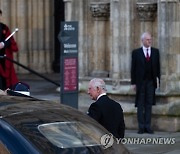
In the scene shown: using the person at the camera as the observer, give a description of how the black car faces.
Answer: facing away from the viewer and to the left of the viewer

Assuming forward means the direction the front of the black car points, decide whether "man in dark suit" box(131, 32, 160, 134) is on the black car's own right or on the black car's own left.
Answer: on the black car's own right

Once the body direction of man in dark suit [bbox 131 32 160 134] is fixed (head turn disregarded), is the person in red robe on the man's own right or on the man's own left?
on the man's own right

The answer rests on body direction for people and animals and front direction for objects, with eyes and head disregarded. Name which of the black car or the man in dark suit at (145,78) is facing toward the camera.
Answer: the man in dark suit

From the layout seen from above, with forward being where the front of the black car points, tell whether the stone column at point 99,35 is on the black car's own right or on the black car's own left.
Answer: on the black car's own right

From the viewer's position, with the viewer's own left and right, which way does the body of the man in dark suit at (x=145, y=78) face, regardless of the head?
facing the viewer

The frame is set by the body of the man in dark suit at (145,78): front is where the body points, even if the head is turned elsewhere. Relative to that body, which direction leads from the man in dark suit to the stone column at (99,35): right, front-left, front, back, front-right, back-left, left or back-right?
back-right

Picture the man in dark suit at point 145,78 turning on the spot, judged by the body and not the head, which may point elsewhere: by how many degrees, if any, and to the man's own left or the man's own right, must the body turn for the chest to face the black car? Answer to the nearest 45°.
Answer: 0° — they already face it
